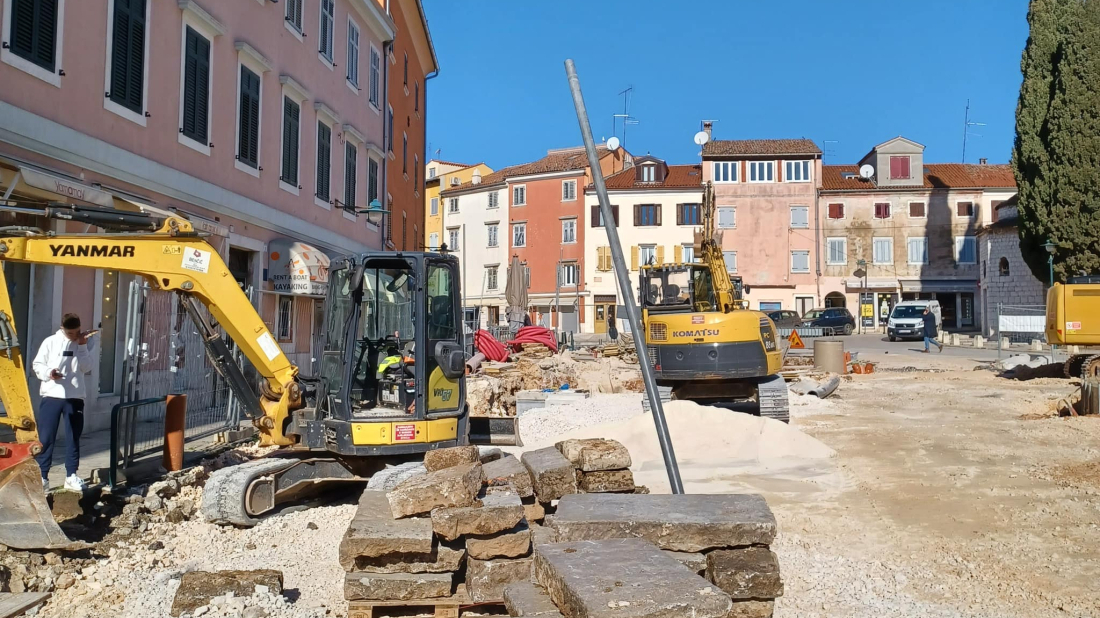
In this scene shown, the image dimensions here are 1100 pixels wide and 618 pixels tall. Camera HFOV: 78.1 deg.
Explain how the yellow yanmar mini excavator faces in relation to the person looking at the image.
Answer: facing to the left of the viewer

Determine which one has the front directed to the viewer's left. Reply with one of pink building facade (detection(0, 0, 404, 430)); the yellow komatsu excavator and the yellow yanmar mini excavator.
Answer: the yellow yanmar mini excavator

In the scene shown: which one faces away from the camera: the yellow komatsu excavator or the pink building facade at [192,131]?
the yellow komatsu excavator

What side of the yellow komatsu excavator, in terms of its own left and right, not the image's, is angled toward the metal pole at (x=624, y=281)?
back

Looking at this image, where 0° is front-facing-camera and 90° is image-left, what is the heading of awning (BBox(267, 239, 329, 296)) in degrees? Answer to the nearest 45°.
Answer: approximately 315°

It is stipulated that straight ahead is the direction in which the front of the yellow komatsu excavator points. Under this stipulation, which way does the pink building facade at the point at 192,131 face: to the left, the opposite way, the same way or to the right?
to the right

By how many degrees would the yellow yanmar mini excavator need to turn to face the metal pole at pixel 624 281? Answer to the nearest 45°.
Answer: approximately 135° to its left

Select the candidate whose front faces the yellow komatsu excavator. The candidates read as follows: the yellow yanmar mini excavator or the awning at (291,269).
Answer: the awning

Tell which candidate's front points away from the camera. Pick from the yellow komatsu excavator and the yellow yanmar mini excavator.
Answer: the yellow komatsu excavator

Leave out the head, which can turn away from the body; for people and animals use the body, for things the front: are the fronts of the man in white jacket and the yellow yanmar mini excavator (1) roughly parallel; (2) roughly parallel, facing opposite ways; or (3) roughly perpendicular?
roughly perpendicular

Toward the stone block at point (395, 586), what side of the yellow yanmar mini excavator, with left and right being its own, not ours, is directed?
left

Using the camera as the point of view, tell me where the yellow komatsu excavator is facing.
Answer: facing away from the viewer

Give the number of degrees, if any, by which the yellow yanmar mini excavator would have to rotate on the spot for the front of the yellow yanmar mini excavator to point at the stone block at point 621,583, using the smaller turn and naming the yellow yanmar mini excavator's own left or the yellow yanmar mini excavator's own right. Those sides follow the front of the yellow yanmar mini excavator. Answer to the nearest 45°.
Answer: approximately 90° to the yellow yanmar mini excavator's own left
